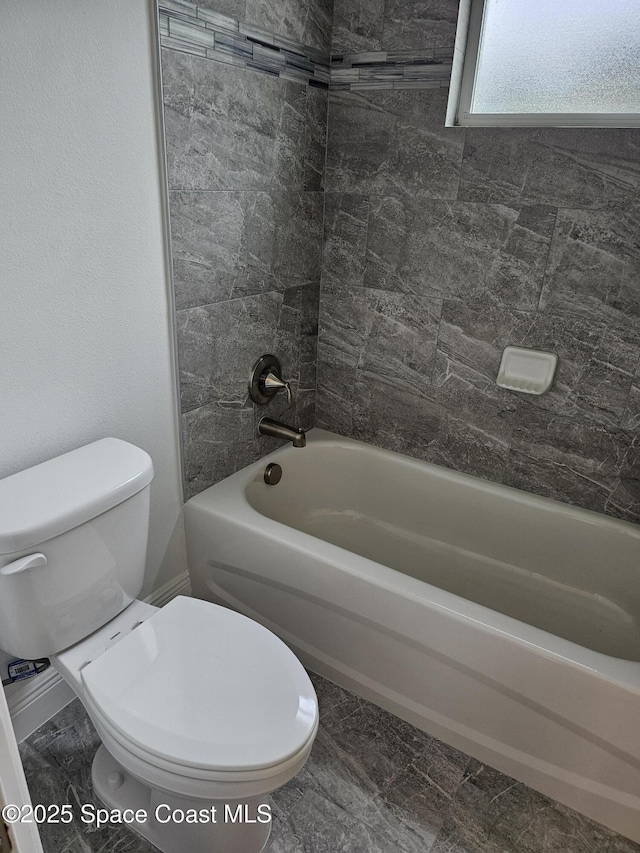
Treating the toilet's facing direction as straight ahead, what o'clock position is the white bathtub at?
The white bathtub is roughly at 10 o'clock from the toilet.

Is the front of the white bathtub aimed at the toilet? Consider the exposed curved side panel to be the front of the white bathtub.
yes

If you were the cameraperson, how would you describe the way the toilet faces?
facing the viewer and to the right of the viewer

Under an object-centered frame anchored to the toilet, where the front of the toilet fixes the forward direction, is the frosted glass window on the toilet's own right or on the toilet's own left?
on the toilet's own left

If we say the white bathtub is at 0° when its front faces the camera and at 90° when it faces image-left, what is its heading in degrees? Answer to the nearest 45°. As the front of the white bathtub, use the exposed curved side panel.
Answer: approximately 45°

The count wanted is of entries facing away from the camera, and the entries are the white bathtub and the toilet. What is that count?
0
